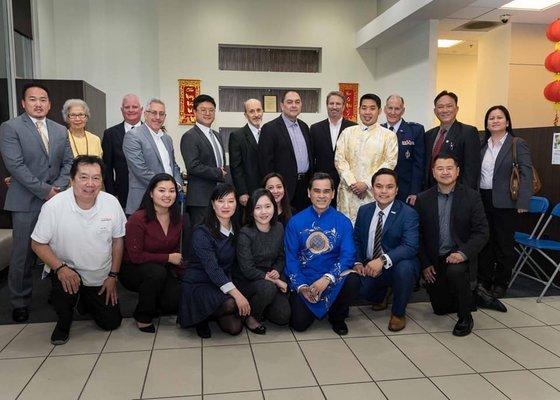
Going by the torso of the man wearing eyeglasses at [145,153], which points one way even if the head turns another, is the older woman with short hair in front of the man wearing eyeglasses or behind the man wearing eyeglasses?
behind

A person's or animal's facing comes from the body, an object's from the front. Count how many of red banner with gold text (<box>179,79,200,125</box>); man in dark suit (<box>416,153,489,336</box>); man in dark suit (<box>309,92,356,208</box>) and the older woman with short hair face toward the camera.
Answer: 4

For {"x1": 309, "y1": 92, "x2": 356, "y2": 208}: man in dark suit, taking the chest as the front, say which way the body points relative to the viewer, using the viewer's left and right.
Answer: facing the viewer

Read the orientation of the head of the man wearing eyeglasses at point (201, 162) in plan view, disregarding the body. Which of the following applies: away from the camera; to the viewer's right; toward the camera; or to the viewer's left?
toward the camera

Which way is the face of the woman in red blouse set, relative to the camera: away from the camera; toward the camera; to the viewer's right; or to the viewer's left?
toward the camera

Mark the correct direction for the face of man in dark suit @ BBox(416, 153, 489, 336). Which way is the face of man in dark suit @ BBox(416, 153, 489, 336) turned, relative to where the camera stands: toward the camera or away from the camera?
toward the camera

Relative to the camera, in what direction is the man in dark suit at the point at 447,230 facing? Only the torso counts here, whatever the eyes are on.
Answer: toward the camera

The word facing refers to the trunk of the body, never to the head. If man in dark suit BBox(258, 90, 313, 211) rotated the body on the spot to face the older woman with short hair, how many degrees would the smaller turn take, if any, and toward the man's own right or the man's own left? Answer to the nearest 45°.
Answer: approximately 135° to the man's own right

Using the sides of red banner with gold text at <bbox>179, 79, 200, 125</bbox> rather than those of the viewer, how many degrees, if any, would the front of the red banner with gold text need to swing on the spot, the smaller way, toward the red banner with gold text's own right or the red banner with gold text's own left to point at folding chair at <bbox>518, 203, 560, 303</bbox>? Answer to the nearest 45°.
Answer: approximately 45° to the red banner with gold text's own left

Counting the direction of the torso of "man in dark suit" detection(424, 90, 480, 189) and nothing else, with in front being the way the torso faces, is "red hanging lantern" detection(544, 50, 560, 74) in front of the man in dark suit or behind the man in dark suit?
behind

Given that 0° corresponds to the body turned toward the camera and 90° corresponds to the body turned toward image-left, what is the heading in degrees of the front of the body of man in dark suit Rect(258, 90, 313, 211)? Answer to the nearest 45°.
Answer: approximately 315°

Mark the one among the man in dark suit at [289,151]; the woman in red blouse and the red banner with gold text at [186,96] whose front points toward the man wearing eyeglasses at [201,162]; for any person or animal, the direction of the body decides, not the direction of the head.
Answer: the red banner with gold text

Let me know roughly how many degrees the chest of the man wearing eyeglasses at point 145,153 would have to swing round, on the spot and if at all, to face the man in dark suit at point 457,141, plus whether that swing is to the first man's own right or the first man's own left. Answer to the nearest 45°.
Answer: approximately 45° to the first man's own left

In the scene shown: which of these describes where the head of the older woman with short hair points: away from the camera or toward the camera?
toward the camera

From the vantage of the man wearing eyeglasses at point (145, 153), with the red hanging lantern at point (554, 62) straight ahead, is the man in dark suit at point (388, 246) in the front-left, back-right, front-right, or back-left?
front-right

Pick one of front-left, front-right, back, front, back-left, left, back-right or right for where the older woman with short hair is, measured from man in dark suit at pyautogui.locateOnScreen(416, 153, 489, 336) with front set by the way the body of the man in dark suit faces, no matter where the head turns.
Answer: right
